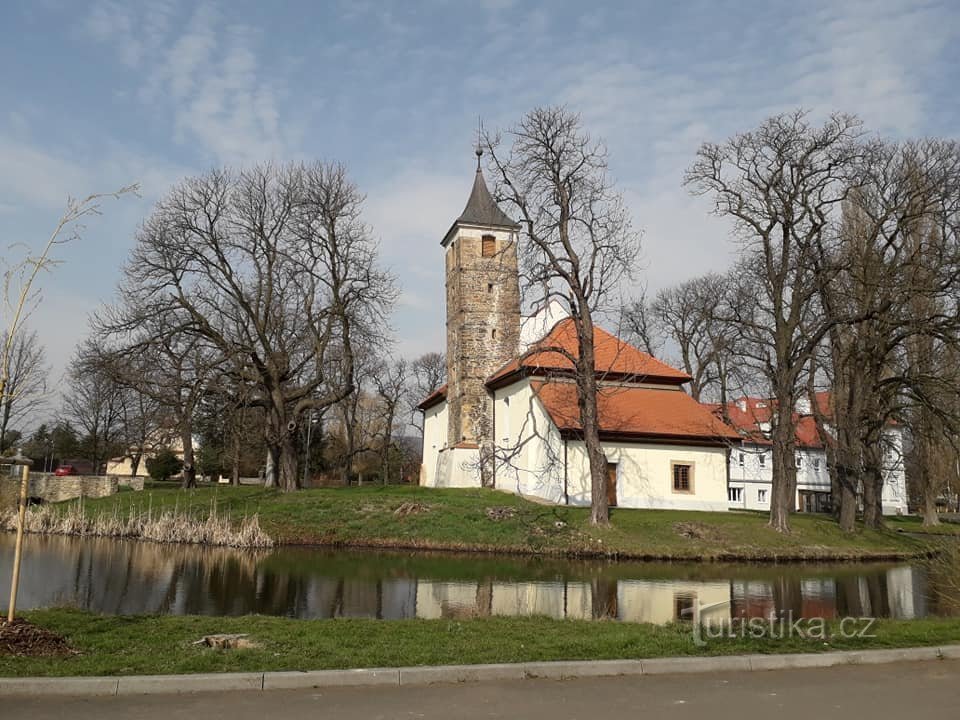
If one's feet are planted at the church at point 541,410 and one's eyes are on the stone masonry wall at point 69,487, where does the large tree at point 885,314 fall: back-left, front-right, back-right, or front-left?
back-left

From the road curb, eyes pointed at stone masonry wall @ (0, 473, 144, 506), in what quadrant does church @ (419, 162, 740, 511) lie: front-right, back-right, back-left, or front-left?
front-right

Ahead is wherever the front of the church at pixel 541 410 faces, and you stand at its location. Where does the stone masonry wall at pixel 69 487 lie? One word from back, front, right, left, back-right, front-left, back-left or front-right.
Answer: front-right

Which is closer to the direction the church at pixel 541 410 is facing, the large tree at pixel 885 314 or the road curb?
the road curb

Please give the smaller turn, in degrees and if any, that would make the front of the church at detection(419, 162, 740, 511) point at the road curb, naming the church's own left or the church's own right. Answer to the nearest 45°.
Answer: approximately 45° to the church's own left

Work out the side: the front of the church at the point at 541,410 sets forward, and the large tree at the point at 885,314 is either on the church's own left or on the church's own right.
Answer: on the church's own left

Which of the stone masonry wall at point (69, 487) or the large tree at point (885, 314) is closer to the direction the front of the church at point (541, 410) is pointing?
the stone masonry wall
